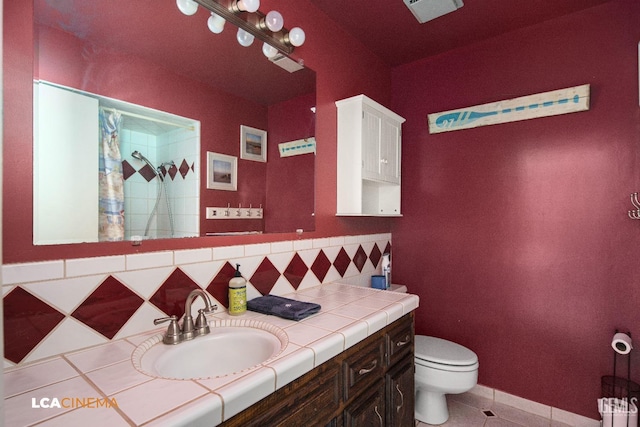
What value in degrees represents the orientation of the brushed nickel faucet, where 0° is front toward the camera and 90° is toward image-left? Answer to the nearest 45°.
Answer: approximately 315°

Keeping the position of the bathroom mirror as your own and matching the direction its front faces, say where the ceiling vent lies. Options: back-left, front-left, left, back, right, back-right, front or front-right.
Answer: front-left

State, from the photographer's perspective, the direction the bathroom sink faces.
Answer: facing the viewer and to the right of the viewer

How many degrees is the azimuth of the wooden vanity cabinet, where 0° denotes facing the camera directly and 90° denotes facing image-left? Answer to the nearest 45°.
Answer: approximately 315°

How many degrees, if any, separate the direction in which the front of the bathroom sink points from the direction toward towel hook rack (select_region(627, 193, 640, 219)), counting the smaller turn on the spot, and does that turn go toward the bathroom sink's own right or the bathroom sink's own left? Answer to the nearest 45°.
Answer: approximately 45° to the bathroom sink's own left
